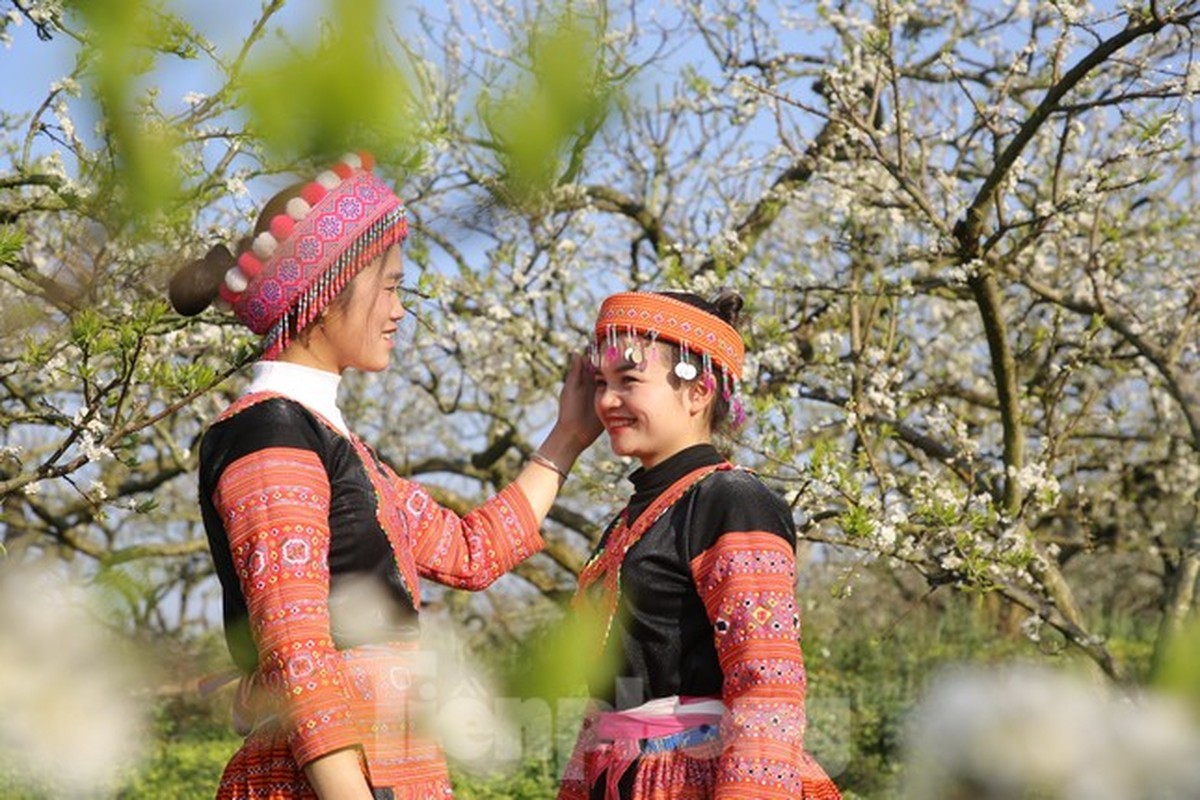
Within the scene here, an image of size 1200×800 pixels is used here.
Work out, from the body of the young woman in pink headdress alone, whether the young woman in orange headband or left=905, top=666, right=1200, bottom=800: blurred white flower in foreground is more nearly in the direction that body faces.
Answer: the young woman in orange headband

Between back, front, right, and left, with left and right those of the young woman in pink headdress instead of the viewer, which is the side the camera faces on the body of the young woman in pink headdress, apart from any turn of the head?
right

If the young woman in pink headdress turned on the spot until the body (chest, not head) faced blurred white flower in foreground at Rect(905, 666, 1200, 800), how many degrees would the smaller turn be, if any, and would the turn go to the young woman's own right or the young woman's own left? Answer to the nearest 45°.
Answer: approximately 90° to the young woman's own right

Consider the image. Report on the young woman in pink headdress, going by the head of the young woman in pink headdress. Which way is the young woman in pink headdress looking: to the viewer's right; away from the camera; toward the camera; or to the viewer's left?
to the viewer's right

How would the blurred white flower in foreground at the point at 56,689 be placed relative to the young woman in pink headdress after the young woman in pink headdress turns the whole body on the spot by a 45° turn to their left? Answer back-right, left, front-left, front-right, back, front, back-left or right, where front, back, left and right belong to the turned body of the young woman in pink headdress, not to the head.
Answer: back-right

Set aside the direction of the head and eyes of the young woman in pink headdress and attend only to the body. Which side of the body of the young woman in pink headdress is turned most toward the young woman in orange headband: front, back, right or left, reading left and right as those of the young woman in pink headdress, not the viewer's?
front
